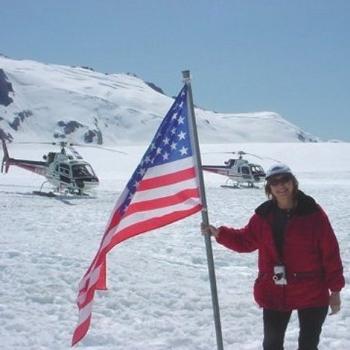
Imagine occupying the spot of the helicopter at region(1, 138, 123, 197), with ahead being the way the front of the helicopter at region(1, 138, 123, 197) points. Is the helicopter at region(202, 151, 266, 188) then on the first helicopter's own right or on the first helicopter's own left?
on the first helicopter's own left

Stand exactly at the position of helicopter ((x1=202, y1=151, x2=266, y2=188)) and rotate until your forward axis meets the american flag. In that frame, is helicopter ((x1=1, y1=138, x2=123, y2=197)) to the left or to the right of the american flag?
right

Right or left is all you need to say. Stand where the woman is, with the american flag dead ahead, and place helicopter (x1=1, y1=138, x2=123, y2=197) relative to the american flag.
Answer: right

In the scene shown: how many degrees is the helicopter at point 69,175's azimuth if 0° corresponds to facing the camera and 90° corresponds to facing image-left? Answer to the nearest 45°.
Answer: approximately 315°

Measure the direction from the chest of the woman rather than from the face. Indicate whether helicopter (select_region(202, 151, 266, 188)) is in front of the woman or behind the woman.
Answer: behind

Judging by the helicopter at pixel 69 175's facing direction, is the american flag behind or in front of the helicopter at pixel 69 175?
in front

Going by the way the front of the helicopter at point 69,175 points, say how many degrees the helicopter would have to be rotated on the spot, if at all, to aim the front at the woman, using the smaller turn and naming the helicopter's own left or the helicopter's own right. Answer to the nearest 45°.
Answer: approximately 45° to the helicopter's own right

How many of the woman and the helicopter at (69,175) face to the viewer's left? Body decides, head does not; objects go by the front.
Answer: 0

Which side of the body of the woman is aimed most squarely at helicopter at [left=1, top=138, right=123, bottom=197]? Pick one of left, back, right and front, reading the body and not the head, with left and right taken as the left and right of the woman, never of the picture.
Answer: back

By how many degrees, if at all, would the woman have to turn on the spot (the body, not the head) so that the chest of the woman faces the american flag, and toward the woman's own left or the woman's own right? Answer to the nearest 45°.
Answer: approximately 135° to the woman's own right
